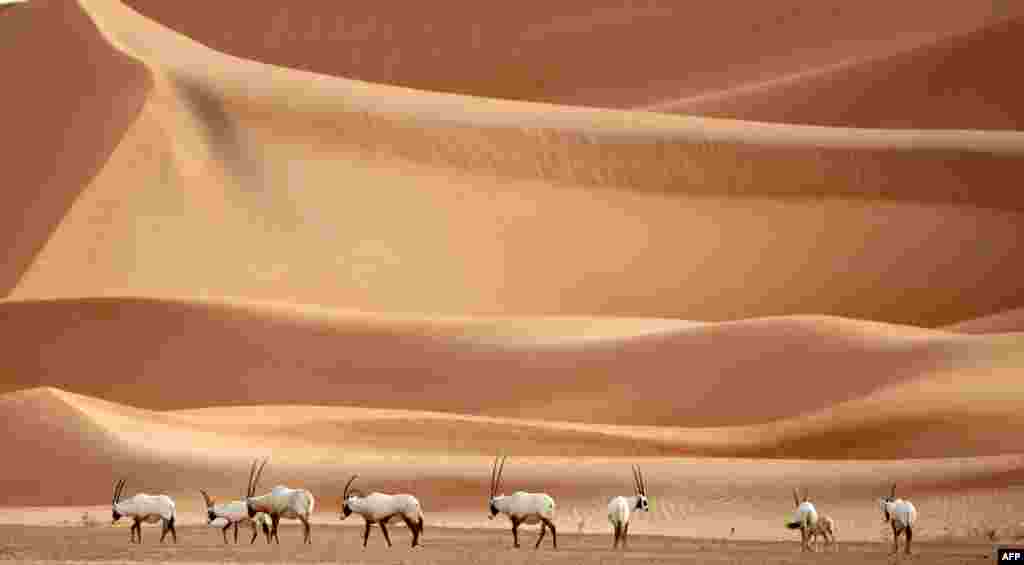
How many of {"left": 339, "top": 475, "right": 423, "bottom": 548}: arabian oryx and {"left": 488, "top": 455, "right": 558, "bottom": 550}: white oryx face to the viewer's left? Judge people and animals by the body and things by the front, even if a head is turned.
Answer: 2

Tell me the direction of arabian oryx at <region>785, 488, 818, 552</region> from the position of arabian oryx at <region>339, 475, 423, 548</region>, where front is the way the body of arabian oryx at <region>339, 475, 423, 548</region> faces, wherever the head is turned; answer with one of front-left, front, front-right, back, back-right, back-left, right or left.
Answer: back

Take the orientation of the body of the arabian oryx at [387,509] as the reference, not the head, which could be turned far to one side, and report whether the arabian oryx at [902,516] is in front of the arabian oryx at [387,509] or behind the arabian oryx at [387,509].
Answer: behind

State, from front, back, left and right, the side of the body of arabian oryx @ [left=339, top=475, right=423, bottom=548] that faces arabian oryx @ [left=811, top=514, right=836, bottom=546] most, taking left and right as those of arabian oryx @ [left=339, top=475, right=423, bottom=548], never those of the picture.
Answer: back

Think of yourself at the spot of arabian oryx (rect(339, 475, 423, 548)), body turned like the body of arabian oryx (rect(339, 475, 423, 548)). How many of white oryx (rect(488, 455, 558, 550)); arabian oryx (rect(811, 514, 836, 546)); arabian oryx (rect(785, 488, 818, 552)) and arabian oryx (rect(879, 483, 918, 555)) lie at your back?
4

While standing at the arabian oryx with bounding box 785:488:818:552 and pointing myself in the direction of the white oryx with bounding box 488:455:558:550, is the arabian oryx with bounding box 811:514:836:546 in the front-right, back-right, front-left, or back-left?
back-right

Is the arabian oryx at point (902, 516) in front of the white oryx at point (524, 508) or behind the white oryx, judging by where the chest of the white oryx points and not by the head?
behind

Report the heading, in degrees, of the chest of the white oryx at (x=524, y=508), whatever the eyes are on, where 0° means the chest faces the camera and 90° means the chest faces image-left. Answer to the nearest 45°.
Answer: approximately 90°

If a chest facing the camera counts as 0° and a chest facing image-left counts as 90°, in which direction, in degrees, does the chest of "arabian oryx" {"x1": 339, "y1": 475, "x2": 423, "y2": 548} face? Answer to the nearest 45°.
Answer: approximately 90°

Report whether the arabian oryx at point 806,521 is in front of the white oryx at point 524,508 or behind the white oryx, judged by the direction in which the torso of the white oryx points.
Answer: behind
